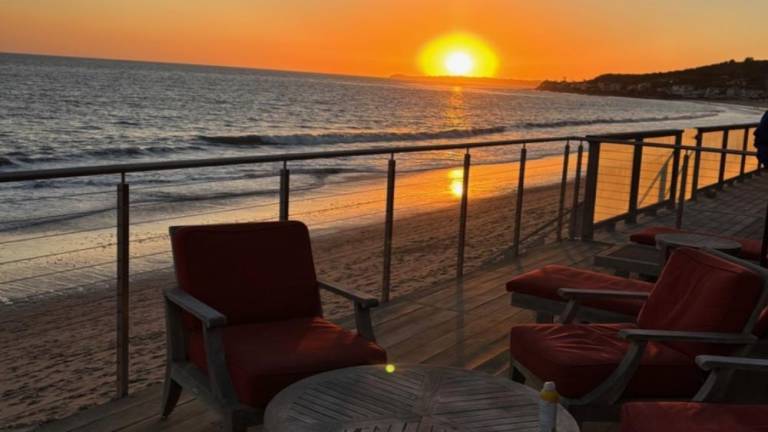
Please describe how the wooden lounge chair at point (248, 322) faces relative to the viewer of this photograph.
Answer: facing the viewer and to the right of the viewer

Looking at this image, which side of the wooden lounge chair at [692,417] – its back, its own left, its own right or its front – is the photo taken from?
left

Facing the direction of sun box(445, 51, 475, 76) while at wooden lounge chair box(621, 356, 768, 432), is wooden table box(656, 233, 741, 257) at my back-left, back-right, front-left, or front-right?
front-right

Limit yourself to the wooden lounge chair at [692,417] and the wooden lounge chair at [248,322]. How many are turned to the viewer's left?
1

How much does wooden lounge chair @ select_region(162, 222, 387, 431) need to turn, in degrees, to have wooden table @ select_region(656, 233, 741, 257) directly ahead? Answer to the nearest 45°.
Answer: approximately 90° to its left

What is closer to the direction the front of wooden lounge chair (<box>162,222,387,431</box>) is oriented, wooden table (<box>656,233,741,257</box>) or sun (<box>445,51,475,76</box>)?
the wooden table

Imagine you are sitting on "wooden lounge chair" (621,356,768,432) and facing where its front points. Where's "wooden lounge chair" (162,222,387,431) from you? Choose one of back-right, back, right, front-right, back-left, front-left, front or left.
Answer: front

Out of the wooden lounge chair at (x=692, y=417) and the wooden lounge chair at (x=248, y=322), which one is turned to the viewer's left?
the wooden lounge chair at (x=692, y=417)

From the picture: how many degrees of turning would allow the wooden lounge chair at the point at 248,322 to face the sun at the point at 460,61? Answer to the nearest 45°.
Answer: approximately 135° to its left

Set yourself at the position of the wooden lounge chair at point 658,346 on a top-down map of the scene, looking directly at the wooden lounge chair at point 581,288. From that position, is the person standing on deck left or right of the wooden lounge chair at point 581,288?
right

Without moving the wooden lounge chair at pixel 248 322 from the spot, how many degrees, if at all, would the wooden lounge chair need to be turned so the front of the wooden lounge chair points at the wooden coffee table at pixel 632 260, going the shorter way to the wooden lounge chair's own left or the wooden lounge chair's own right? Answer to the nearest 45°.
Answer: approximately 90° to the wooden lounge chair's own left
